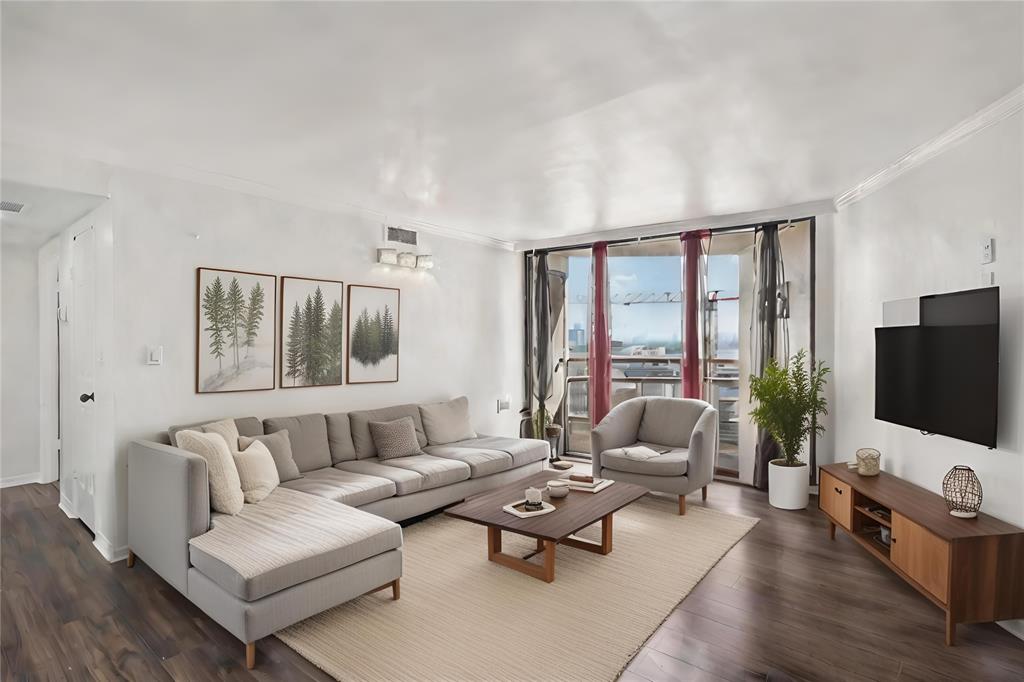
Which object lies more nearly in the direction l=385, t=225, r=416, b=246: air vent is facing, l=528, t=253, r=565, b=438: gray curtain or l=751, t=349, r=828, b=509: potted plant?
the potted plant

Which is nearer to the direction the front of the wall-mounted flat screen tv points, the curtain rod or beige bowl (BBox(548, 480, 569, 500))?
the beige bowl

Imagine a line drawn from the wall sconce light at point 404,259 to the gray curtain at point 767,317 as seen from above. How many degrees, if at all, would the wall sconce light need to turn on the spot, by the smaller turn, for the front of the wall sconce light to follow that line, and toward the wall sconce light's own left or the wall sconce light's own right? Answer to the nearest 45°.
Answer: approximately 45° to the wall sconce light's own left

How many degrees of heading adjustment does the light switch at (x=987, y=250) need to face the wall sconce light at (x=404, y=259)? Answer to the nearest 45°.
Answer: approximately 45° to its right

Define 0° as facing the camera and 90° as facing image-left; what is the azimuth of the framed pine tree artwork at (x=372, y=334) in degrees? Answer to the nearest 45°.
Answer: approximately 315°

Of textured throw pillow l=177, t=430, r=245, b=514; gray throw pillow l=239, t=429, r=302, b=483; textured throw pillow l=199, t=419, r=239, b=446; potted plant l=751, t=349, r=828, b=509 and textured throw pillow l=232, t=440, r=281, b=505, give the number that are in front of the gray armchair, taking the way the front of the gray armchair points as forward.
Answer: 4

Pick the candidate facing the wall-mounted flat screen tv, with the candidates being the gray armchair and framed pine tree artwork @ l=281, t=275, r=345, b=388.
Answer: the framed pine tree artwork

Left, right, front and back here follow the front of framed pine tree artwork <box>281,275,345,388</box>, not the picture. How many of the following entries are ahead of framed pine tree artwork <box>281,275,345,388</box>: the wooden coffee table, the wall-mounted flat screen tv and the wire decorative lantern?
3

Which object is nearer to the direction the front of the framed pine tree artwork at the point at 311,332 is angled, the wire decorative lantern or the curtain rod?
the wire decorative lantern

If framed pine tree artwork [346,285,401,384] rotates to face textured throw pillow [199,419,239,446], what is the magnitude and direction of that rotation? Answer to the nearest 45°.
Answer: approximately 90° to its right

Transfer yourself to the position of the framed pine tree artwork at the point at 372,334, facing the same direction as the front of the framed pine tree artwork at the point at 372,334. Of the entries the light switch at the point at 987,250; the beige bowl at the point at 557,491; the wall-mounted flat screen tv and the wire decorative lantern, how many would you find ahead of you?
4
